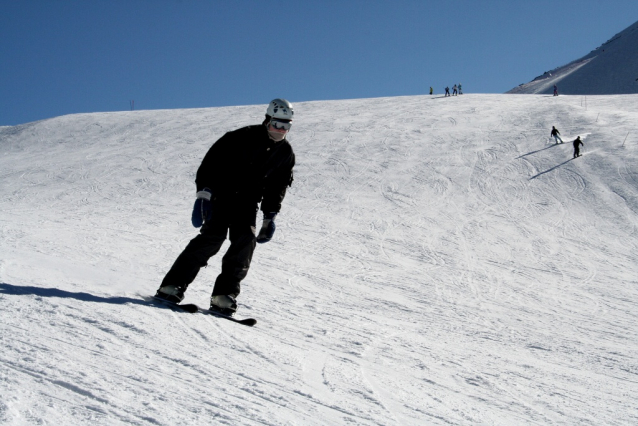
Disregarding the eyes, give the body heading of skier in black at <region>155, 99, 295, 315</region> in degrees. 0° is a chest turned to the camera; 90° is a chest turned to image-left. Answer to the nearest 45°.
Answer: approximately 315°

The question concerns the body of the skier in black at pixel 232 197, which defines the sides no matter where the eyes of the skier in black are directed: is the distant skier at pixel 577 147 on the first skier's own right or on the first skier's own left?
on the first skier's own left
